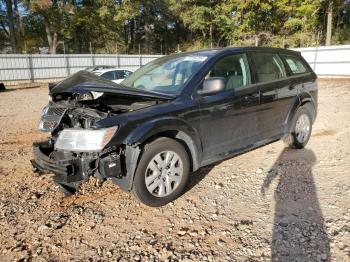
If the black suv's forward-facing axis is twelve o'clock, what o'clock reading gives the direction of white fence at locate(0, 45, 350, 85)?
The white fence is roughly at 4 o'clock from the black suv.

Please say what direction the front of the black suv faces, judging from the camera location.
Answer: facing the viewer and to the left of the viewer

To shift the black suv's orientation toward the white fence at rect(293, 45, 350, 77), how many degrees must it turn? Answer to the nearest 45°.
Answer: approximately 180°

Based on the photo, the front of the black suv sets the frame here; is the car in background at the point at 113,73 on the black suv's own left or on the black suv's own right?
on the black suv's own right

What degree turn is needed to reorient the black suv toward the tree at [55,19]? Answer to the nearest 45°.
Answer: approximately 135° to its right
